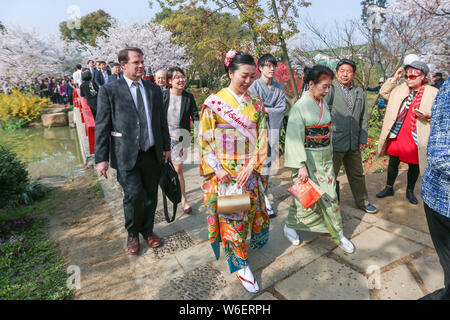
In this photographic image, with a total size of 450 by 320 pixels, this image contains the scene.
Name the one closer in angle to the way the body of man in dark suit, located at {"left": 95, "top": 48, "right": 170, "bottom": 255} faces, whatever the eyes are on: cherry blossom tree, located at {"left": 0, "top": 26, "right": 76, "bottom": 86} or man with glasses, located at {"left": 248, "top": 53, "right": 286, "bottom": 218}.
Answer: the man with glasses

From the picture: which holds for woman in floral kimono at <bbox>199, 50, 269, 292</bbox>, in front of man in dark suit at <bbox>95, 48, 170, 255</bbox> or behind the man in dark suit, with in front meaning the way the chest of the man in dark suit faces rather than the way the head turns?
in front

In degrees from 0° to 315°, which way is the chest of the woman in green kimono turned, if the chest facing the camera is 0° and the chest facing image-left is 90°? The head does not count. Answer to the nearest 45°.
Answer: approximately 315°

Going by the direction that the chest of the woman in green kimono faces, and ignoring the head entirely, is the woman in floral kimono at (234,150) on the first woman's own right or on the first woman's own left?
on the first woman's own right

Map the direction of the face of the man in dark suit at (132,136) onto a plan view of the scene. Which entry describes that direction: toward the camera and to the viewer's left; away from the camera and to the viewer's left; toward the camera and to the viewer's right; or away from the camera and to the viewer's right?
toward the camera and to the viewer's right

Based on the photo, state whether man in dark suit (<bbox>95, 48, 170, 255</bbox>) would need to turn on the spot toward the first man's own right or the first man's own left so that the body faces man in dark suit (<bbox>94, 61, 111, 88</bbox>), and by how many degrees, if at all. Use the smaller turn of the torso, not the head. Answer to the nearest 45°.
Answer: approximately 135° to the first man's own left

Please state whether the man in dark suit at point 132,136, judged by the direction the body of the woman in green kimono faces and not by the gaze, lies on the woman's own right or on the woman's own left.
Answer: on the woman's own right

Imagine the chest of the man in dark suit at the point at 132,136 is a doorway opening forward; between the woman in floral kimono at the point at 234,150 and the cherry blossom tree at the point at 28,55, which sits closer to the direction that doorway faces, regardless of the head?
the woman in floral kimono

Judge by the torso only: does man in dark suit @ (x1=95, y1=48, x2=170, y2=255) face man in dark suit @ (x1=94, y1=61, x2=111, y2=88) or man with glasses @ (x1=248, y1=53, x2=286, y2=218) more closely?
the man with glasses

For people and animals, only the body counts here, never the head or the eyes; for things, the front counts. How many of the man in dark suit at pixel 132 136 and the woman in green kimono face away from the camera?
0

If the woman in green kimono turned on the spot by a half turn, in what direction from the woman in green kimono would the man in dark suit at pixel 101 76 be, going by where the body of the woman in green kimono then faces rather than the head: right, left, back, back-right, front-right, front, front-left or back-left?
front

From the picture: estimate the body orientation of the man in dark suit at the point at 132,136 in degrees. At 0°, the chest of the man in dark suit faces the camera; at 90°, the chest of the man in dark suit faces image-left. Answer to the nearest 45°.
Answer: approximately 315°
